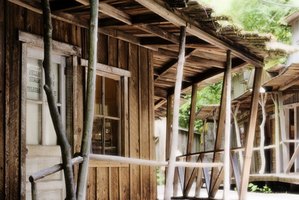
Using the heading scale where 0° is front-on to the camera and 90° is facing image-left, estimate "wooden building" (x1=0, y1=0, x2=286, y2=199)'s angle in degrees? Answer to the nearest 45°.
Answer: approximately 315°

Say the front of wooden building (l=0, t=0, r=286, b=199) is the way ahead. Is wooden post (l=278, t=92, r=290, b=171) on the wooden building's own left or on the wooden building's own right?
on the wooden building's own left

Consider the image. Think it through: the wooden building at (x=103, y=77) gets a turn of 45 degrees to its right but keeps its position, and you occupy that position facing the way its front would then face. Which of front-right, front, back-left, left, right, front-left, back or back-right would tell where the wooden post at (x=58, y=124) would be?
front

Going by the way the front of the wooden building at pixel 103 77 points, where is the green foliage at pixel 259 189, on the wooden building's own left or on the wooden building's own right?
on the wooden building's own left
